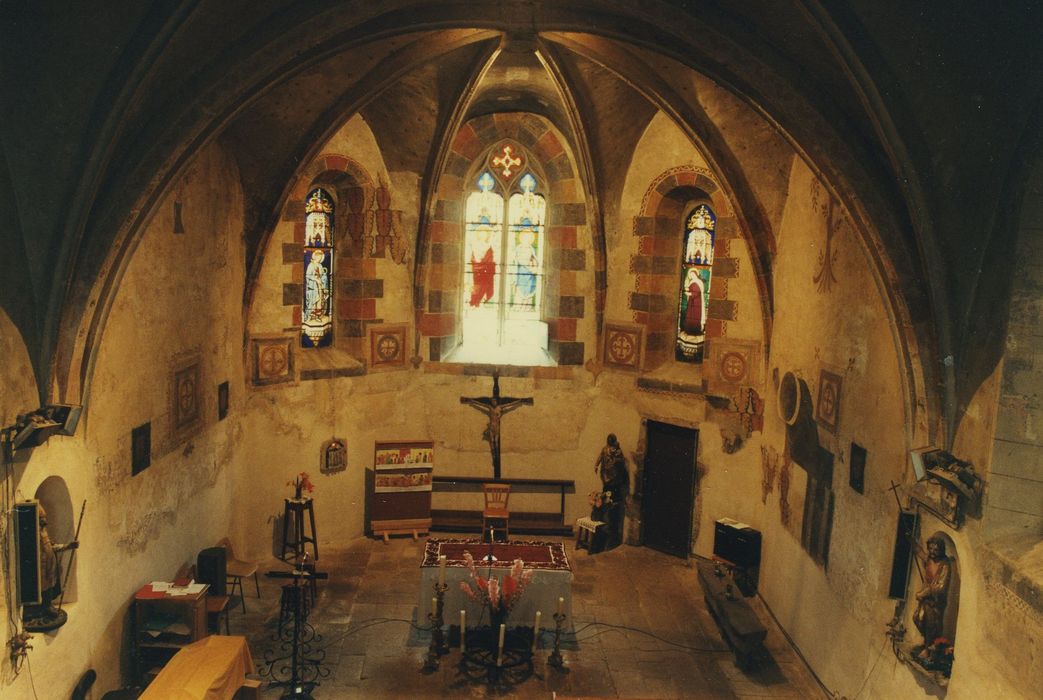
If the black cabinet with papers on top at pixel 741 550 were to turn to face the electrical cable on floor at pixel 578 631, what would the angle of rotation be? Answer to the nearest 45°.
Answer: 0° — it already faces it

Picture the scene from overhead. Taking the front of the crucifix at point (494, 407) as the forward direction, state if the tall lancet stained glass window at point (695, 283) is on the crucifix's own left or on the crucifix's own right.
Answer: on the crucifix's own left

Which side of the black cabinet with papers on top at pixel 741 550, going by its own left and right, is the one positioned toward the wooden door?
right

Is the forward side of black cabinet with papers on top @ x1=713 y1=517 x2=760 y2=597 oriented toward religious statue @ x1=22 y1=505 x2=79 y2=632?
yes

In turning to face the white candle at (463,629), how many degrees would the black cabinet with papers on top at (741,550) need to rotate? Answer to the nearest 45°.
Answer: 0° — it already faces it

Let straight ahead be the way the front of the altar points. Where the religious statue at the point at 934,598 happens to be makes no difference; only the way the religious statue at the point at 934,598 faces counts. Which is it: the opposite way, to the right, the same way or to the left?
to the right

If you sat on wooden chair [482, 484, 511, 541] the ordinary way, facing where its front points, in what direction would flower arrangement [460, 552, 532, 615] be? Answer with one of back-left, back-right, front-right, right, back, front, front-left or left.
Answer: front

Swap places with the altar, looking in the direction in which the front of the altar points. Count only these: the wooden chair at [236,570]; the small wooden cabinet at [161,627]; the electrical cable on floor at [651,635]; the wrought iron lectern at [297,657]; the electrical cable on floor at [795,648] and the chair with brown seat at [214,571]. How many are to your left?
2

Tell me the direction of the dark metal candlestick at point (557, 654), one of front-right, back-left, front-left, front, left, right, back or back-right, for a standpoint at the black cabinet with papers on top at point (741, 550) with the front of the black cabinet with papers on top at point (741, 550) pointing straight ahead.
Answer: front

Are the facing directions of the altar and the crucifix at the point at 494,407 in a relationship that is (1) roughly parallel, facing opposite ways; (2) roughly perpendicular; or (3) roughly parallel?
roughly parallel

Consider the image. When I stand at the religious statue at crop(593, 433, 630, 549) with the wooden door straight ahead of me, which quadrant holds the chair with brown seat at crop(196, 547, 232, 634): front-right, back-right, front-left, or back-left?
back-right

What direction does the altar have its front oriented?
toward the camera

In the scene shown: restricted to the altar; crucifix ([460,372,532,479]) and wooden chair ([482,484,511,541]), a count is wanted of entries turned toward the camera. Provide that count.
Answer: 3

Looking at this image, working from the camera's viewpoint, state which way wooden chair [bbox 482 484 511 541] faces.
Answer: facing the viewer

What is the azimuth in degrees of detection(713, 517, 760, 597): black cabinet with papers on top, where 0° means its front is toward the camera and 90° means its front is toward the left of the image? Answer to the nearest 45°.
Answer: approximately 45°
